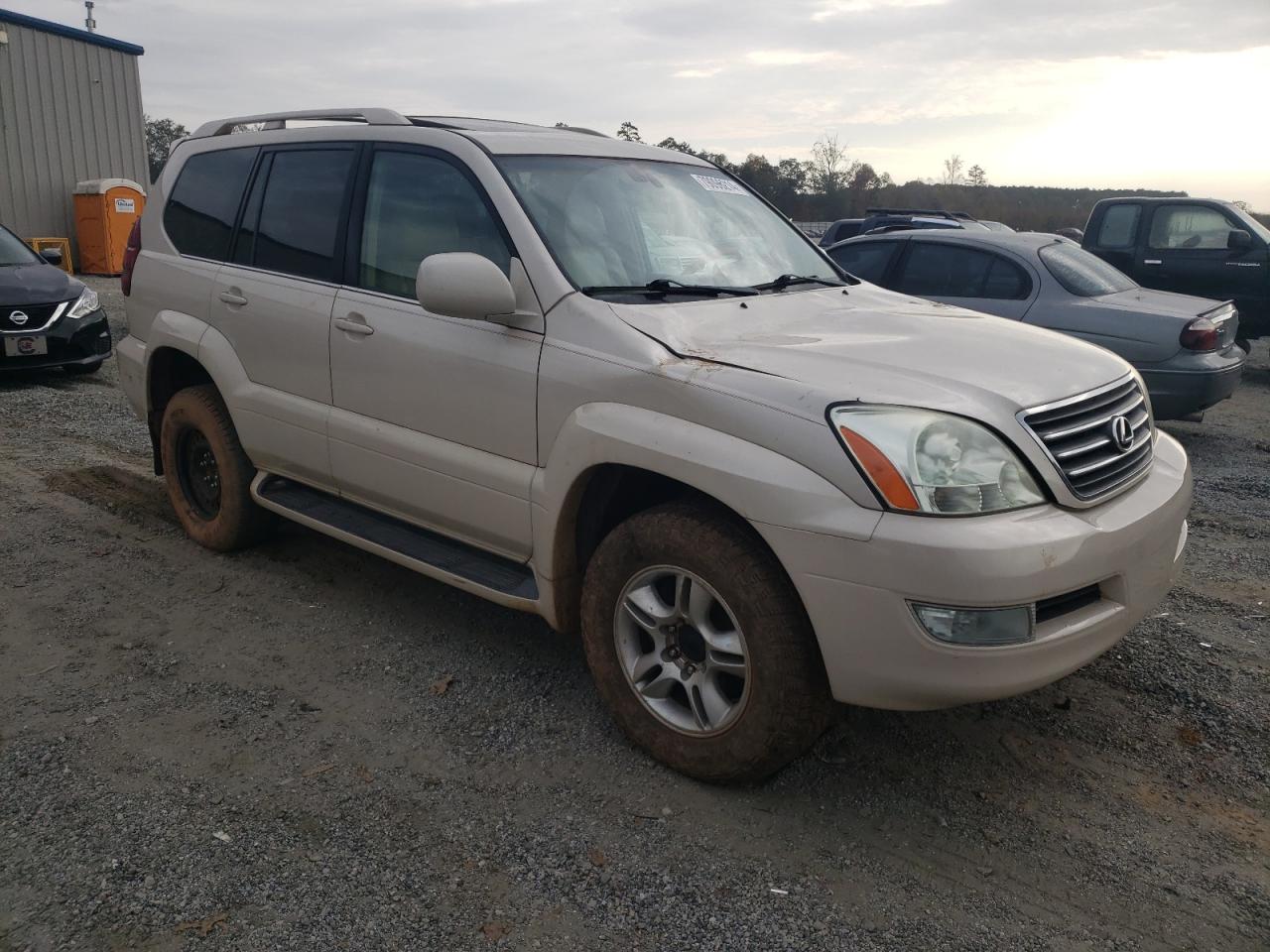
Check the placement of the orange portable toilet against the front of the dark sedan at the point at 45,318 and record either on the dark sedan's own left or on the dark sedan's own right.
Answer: on the dark sedan's own left

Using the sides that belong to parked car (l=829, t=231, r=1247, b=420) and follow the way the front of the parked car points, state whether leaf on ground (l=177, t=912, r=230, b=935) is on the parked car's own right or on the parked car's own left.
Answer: on the parked car's own left

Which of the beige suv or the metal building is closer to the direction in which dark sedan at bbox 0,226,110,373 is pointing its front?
the beige suv

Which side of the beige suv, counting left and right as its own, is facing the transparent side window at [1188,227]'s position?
left

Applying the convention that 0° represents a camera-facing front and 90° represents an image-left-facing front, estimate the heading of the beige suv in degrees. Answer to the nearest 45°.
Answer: approximately 315°

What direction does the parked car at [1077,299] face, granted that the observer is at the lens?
facing away from the viewer and to the left of the viewer

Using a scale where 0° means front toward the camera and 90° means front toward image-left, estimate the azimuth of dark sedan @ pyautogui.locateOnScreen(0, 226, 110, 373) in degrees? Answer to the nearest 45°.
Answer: approximately 315°

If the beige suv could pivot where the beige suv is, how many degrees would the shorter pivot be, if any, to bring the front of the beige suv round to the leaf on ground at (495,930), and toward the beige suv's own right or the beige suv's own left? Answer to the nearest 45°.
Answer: approximately 45° to the beige suv's own right
